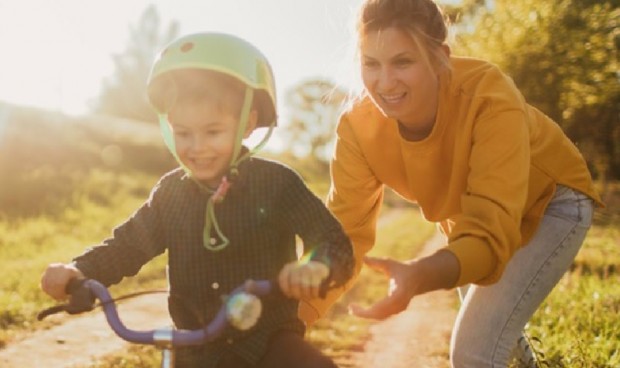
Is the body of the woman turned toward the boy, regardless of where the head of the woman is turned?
yes

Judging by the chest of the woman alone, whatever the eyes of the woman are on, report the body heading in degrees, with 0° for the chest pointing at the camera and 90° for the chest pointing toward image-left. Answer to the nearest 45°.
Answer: approximately 45°
